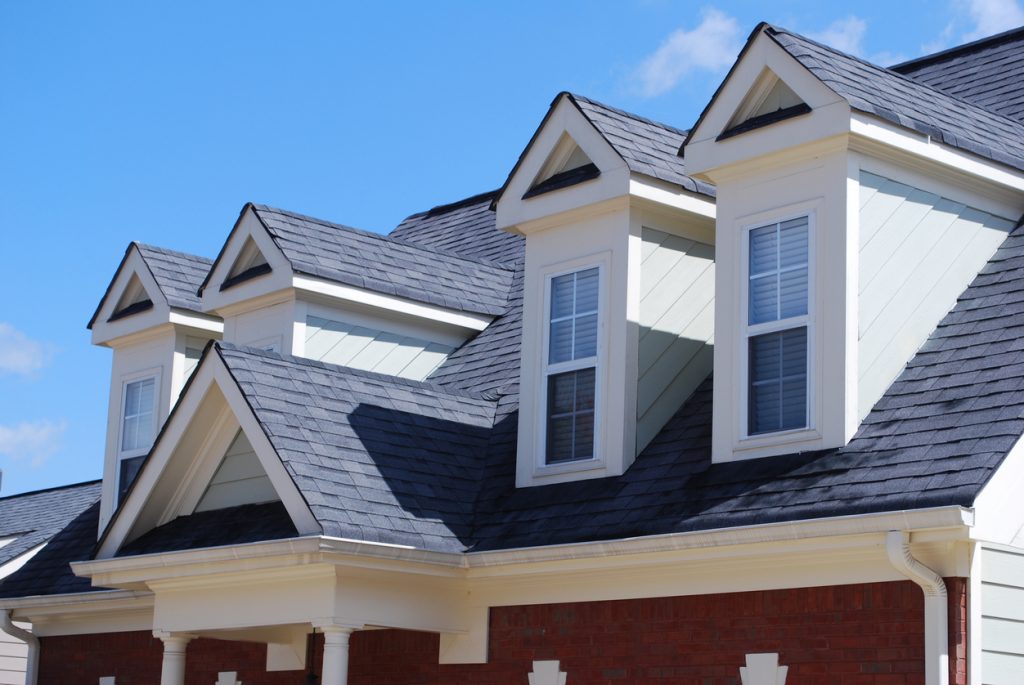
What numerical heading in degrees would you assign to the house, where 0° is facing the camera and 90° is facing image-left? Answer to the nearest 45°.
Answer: approximately 45°
